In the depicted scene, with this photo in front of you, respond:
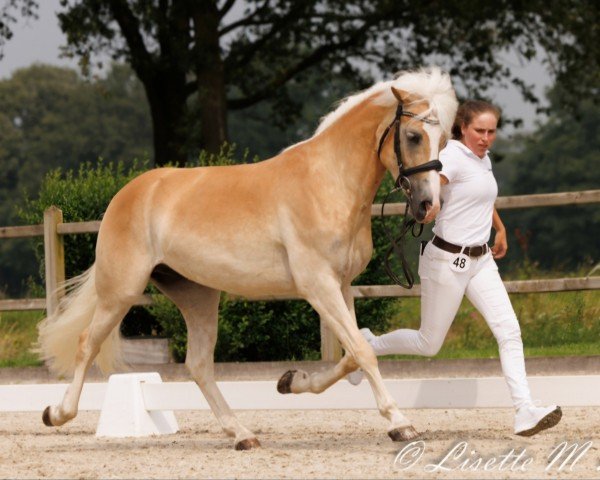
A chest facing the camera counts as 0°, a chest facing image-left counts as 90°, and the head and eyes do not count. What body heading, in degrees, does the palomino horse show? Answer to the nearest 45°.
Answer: approximately 270°

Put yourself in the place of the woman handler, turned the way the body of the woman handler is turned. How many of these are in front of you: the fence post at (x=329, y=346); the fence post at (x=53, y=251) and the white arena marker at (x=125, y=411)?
0

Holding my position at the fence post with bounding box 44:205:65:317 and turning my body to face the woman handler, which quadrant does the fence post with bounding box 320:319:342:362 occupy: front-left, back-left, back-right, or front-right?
front-left

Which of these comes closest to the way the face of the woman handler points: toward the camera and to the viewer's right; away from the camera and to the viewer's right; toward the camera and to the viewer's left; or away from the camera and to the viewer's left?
toward the camera and to the viewer's right

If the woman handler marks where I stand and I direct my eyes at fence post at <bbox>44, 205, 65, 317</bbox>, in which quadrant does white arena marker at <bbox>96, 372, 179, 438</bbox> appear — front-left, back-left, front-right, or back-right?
front-left

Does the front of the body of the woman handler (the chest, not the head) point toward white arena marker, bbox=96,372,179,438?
no

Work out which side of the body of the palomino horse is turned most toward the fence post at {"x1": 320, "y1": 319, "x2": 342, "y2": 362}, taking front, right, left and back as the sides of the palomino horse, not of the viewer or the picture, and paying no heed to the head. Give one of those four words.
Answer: left

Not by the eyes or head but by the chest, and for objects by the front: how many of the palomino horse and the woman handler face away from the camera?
0

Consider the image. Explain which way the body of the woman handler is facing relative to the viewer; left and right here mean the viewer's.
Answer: facing the viewer and to the right of the viewer

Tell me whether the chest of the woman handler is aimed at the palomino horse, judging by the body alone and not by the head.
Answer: no

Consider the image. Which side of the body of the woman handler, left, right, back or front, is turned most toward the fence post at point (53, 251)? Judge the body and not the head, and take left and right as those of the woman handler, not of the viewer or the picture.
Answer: back
